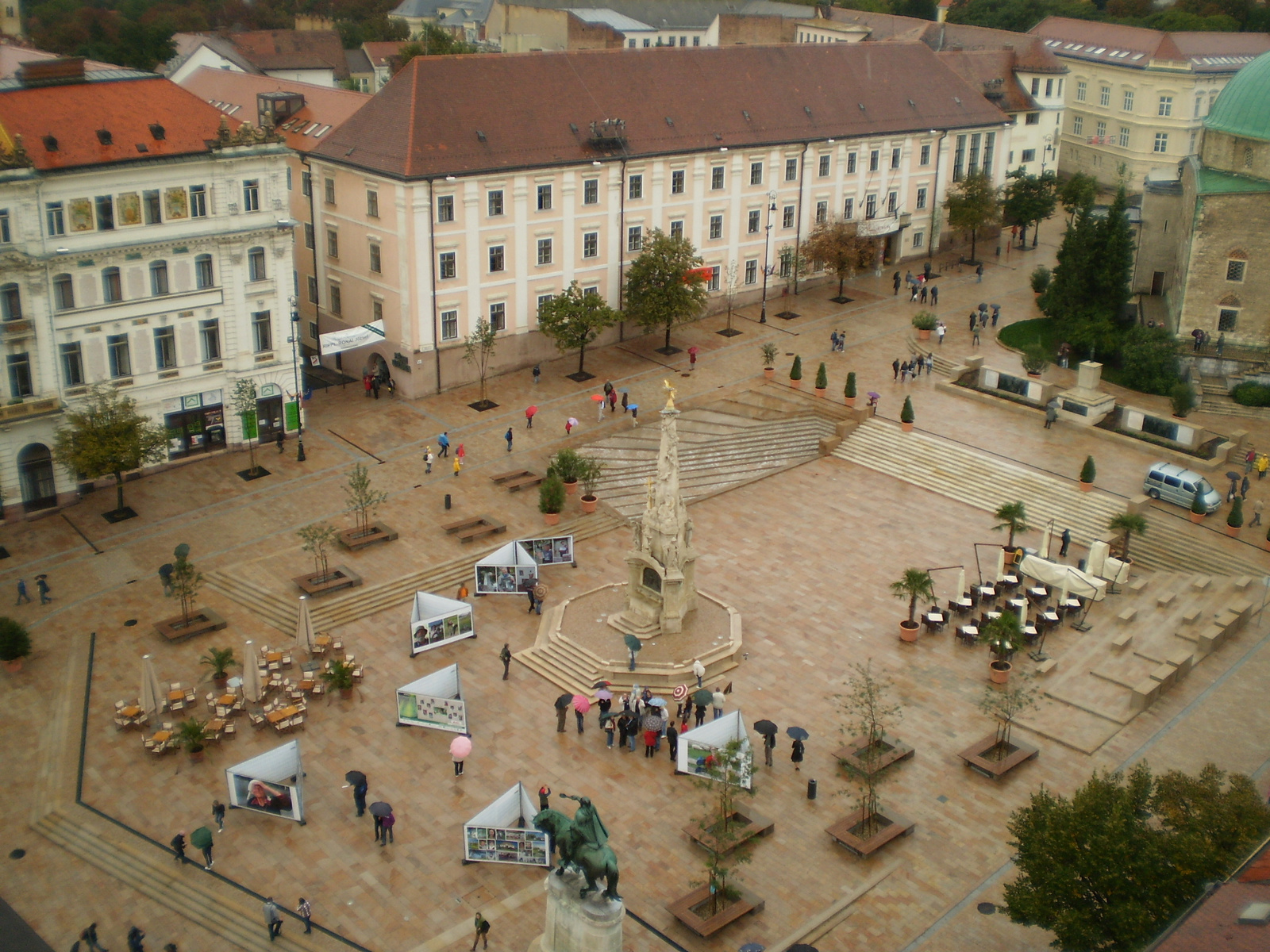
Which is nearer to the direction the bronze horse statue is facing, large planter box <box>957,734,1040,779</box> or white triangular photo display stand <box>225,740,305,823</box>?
the white triangular photo display stand

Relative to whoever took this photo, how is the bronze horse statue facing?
facing away from the viewer and to the left of the viewer

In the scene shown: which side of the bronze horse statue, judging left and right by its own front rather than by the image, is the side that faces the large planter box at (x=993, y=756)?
right

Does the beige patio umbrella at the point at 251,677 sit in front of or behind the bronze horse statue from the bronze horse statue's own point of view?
in front

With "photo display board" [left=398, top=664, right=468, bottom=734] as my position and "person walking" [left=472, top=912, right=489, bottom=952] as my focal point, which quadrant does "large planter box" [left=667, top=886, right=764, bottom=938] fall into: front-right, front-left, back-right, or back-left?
front-left

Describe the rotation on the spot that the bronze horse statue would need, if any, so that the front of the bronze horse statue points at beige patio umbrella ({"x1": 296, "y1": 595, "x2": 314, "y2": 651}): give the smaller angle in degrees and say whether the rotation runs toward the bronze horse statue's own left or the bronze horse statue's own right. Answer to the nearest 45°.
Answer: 0° — it already faces it

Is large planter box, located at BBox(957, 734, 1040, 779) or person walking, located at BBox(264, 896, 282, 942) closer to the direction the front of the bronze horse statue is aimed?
the person walking

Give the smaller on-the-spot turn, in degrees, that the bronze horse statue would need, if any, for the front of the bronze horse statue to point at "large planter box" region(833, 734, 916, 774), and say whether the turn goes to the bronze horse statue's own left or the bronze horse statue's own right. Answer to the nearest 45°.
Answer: approximately 90° to the bronze horse statue's own right

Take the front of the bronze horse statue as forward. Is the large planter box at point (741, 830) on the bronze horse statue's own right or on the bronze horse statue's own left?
on the bronze horse statue's own right

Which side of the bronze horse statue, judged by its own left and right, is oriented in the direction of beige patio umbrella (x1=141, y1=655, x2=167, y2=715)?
front
